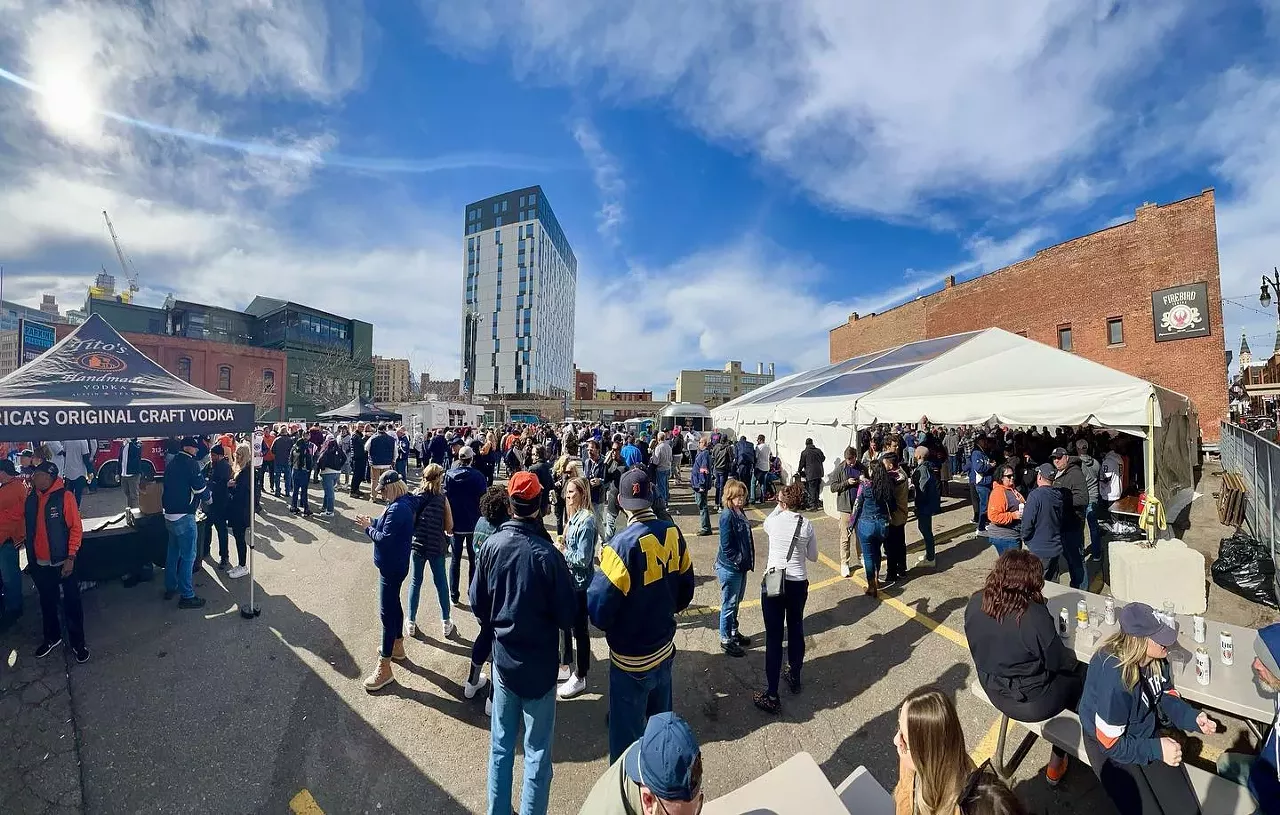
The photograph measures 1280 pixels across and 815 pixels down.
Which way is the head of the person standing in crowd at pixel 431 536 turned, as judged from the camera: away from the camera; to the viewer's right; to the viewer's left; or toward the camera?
away from the camera

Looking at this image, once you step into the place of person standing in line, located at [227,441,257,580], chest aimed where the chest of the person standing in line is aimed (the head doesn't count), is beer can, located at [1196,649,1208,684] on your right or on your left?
on your left

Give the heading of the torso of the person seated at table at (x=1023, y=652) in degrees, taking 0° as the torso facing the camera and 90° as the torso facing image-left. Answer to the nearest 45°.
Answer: approximately 225°

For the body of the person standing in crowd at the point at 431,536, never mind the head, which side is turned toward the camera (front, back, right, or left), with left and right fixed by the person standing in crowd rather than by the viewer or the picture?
back

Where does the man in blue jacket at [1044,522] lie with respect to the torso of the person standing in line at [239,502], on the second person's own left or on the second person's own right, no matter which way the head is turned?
on the second person's own left

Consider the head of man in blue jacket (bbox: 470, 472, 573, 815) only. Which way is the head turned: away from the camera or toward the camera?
away from the camera
